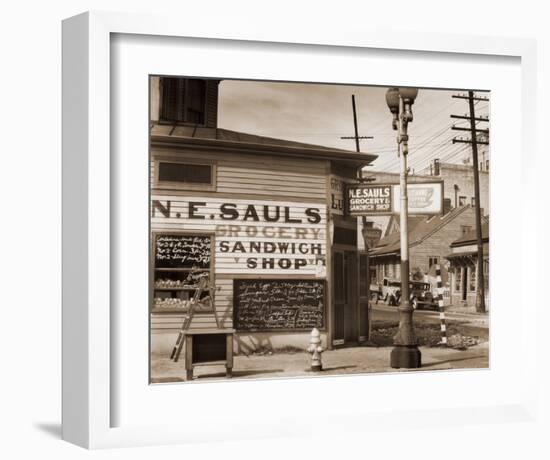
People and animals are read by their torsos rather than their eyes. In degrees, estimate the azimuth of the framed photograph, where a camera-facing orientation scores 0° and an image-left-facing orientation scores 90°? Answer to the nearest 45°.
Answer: approximately 315°
